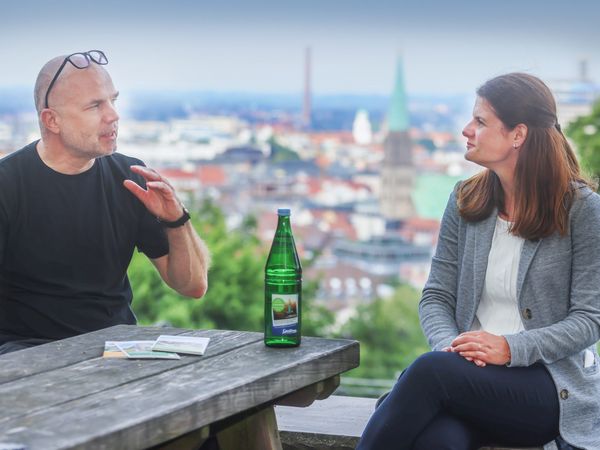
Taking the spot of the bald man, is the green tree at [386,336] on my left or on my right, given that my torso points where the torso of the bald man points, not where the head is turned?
on my left

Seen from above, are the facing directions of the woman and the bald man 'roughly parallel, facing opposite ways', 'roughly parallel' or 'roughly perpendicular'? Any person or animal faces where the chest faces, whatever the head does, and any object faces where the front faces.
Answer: roughly perpendicular

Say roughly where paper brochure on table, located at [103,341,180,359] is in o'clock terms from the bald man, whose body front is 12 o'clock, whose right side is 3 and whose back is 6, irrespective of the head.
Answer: The paper brochure on table is roughly at 1 o'clock from the bald man.

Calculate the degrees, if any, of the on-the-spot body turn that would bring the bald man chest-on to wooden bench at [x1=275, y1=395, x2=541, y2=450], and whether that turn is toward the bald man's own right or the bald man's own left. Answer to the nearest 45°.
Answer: approximately 45° to the bald man's own left

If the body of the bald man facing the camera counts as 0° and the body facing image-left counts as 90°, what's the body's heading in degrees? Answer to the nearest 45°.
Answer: approximately 315°

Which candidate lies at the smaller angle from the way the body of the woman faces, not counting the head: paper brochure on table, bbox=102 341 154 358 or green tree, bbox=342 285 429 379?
the paper brochure on table

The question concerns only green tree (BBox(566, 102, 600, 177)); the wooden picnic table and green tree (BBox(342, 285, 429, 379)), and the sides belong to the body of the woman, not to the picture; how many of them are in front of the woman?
1

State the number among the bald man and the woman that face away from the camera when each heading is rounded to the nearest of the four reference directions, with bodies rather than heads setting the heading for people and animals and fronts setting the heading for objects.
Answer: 0

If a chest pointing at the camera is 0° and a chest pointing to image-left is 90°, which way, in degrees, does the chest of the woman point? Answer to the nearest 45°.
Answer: approximately 45°

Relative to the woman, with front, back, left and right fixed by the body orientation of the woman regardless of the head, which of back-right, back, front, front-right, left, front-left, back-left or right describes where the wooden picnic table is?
front

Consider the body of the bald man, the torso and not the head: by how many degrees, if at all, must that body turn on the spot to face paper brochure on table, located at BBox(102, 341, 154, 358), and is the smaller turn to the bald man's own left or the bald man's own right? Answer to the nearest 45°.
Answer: approximately 45° to the bald man's own right

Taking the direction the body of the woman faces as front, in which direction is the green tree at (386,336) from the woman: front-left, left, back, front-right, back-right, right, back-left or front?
back-right

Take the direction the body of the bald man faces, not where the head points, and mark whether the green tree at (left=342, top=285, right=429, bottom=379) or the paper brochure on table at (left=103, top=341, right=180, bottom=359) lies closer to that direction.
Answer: the paper brochure on table

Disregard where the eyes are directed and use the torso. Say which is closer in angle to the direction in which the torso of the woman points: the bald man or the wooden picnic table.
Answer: the wooden picnic table

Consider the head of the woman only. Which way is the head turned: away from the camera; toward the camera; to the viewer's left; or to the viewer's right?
to the viewer's left

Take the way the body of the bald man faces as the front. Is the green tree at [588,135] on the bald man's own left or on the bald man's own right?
on the bald man's own left
